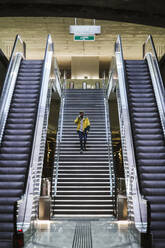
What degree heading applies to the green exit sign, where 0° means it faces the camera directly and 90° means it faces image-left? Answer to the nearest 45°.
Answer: approximately 0°
